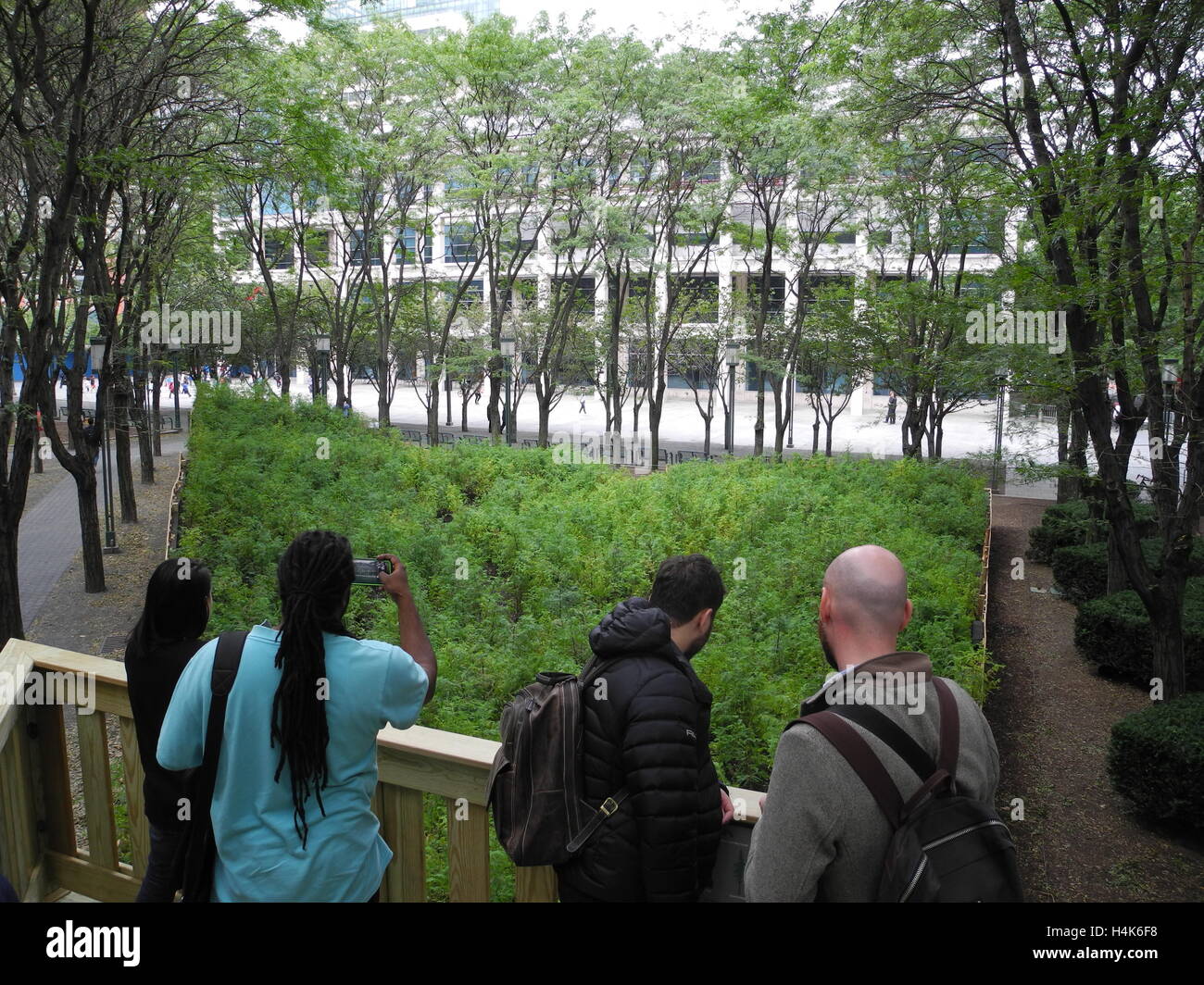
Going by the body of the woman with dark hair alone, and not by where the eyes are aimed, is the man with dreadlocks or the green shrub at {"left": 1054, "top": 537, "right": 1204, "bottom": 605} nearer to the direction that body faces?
the green shrub

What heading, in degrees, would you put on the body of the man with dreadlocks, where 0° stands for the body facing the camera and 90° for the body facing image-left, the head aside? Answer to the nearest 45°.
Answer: approximately 180°

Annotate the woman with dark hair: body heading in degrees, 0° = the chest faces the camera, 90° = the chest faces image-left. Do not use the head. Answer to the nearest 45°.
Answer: approximately 225°

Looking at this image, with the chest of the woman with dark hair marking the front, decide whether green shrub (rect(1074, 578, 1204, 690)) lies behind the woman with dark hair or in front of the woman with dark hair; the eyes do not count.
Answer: in front

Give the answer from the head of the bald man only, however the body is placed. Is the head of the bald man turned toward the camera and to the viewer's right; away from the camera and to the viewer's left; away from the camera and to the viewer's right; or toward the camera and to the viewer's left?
away from the camera and to the viewer's left

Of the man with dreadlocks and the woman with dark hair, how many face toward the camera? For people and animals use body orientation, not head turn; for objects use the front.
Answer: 0

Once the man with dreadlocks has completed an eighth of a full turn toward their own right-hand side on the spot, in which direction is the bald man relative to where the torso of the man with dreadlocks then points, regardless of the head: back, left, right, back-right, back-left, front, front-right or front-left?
right
